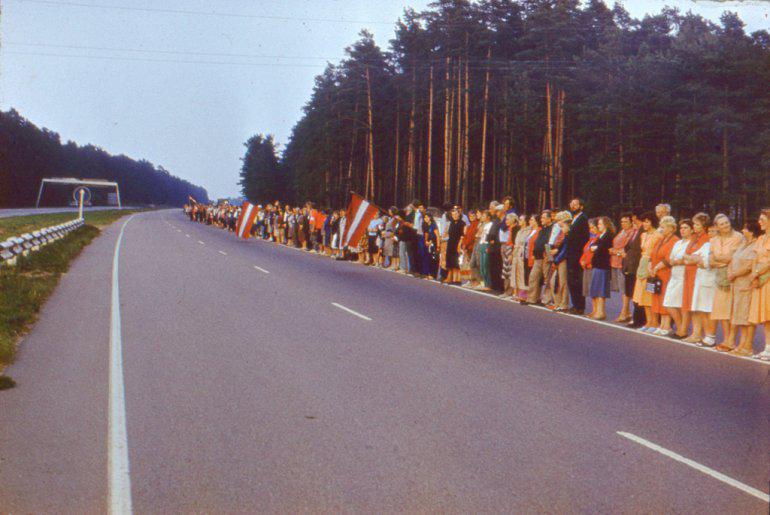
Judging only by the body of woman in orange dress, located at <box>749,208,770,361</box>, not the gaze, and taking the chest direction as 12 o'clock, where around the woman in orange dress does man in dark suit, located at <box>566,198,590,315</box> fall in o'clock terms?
The man in dark suit is roughly at 3 o'clock from the woman in orange dress.

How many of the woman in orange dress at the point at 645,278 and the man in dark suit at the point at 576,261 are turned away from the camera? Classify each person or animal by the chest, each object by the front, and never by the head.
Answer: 0

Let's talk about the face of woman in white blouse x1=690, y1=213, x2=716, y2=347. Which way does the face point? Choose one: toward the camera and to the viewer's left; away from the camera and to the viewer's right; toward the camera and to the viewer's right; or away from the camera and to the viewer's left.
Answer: toward the camera and to the viewer's left

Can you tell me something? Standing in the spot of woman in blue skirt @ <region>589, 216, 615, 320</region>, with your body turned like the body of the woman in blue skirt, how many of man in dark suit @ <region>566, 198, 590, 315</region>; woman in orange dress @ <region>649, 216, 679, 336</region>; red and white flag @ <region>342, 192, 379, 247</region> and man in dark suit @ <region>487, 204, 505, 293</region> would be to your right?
3

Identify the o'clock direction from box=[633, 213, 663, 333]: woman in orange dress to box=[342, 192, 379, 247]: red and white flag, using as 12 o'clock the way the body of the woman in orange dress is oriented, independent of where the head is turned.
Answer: The red and white flag is roughly at 3 o'clock from the woman in orange dress.

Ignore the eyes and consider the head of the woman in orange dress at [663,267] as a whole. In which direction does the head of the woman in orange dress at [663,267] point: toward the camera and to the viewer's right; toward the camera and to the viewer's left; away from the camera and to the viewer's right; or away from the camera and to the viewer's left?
toward the camera and to the viewer's left

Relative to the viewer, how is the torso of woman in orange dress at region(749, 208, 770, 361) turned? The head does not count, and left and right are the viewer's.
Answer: facing the viewer and to the left of the viewer

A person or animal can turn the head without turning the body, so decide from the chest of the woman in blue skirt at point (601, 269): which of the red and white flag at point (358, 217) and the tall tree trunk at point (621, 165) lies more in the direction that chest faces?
the red and white flag

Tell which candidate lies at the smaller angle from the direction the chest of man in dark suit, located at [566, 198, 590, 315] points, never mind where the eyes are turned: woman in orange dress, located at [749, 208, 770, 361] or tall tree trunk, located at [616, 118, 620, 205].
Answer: the woman in orange dress

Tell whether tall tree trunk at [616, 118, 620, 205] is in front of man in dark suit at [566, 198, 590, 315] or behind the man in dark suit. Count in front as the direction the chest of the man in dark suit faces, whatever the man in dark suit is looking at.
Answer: behind

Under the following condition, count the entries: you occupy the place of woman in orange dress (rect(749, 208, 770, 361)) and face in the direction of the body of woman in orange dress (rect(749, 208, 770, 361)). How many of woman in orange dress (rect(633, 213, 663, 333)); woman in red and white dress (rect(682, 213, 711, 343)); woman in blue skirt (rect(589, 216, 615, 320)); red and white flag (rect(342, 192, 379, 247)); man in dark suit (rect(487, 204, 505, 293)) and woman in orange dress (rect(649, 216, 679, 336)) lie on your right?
6

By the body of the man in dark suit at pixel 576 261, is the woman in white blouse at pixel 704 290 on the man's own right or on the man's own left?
on the man's own left

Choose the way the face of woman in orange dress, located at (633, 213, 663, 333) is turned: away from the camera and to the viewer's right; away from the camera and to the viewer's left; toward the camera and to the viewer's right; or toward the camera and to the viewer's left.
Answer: toward the camera and to the viewer's left

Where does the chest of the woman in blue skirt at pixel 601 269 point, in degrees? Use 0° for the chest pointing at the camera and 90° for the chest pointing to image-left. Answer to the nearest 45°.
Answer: approximately 45°
